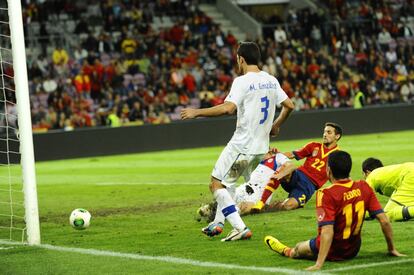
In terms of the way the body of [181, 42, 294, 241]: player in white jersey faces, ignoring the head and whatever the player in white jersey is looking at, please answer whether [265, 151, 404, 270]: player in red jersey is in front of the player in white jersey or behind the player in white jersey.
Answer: behind

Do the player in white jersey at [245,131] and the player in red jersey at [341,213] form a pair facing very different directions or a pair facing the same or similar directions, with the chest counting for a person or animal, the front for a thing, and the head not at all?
same or similar directions

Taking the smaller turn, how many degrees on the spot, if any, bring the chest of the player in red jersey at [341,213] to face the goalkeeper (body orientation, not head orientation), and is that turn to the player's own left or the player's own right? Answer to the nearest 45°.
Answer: approximately 45° to the player's own right

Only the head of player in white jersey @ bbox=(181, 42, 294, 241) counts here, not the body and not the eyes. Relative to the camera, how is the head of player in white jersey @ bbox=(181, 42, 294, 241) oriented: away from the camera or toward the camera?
away from the camera

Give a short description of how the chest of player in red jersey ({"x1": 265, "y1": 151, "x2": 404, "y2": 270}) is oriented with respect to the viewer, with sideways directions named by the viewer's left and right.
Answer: facing away from the viewer and to the left of the viewer

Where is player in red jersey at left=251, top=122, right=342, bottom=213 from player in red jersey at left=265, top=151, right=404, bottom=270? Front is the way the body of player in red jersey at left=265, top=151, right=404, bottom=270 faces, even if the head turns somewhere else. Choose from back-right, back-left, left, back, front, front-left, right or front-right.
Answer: front-right

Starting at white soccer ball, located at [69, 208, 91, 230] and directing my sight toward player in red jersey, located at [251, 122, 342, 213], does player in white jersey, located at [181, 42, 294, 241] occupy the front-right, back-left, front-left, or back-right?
front-right

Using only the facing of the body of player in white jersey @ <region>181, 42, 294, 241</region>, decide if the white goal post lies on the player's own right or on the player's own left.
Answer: on the player's own left

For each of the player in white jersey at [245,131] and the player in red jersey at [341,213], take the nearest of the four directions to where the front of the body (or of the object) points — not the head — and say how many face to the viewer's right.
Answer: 0

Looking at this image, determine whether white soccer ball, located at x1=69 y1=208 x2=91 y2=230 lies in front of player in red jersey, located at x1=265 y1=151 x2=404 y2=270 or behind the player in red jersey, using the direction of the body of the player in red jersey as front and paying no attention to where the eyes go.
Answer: in front

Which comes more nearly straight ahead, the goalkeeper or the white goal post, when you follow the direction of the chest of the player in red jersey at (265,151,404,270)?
the white goal post

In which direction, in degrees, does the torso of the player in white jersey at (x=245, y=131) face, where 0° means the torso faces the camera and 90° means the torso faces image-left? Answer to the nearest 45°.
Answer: approximately 135°

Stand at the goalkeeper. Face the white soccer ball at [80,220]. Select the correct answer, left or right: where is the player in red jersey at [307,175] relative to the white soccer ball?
right
